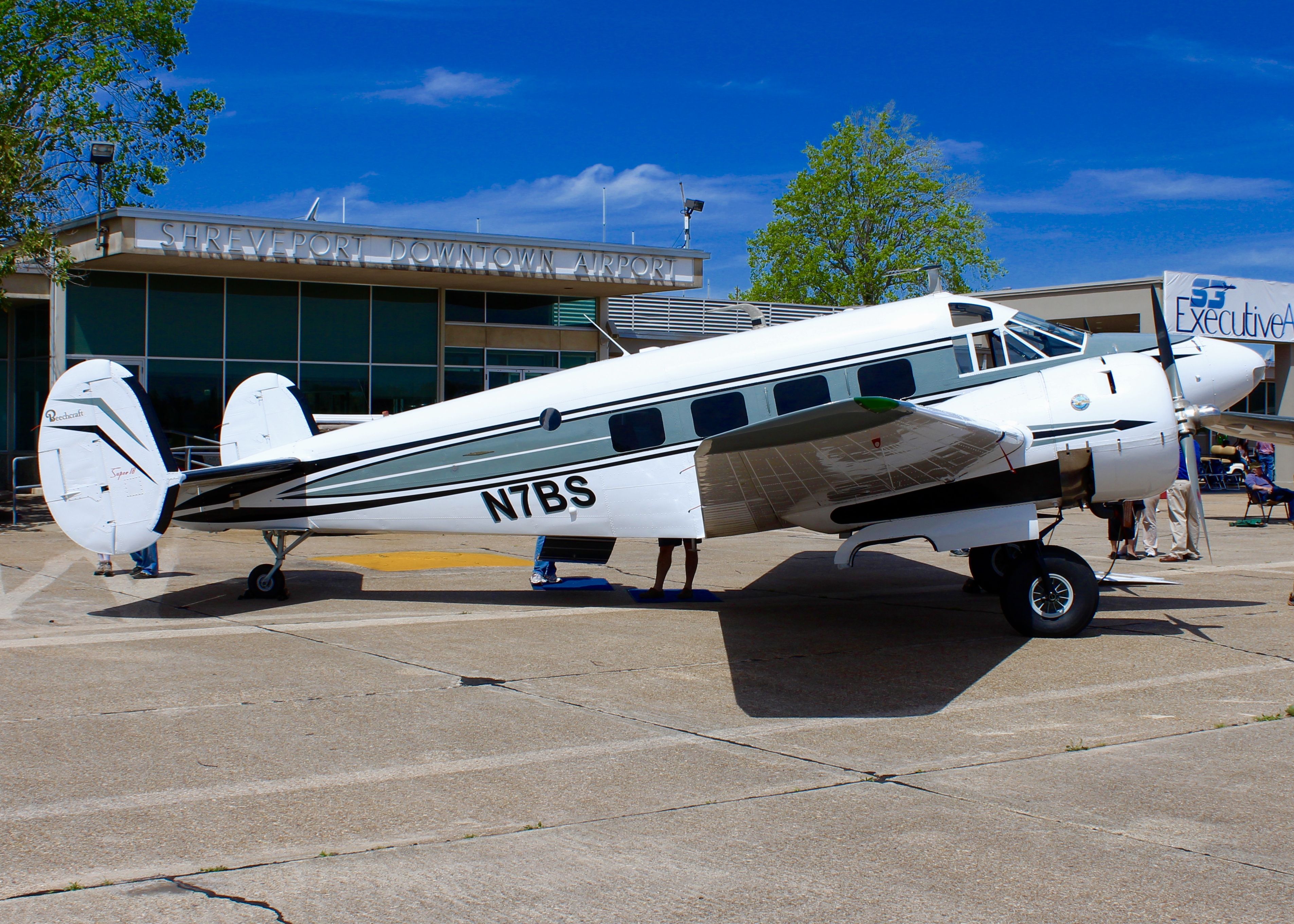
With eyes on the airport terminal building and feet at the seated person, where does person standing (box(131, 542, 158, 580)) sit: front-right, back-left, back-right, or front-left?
front-left

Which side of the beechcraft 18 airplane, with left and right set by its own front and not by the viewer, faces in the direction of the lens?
right

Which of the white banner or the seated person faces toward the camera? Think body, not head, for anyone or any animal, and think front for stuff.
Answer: the white banner

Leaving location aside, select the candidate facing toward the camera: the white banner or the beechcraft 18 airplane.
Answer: the white banner

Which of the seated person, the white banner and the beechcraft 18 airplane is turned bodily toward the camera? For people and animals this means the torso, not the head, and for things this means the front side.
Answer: the white banner

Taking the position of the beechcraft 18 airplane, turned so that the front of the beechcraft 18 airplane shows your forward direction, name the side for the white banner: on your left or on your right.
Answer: on your left

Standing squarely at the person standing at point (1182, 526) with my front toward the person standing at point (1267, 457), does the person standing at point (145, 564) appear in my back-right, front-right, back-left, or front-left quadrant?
back-left

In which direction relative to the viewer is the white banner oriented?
toward the camera

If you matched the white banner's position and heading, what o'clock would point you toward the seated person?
The seated person is roughly at 12 o'clock from the white banner.

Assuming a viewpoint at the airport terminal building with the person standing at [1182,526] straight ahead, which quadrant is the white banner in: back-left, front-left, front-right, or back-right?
front-left

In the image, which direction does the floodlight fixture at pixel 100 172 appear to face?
toward the camera
